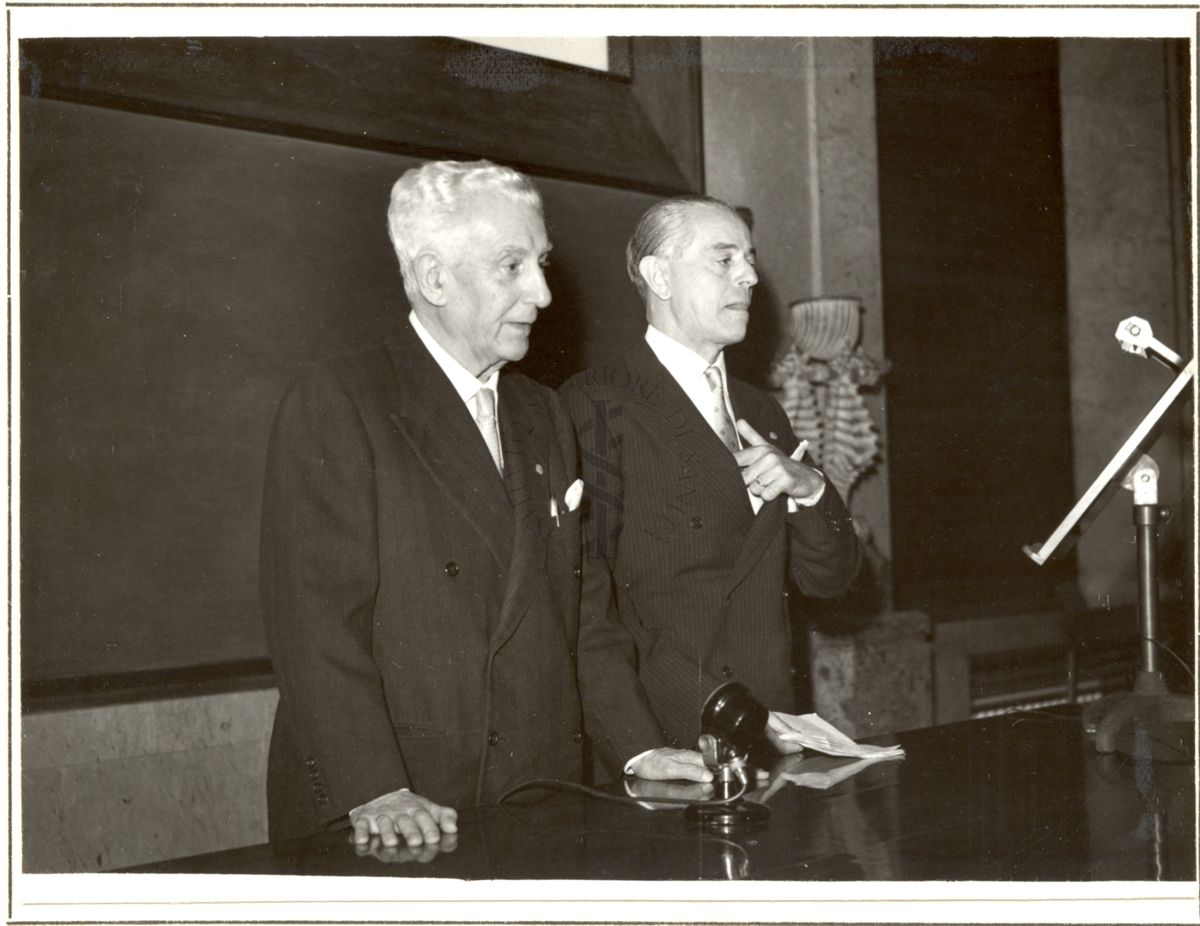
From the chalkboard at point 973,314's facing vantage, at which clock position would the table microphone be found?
The table microphone is roughly at 12 o'clock from the chalkboard.

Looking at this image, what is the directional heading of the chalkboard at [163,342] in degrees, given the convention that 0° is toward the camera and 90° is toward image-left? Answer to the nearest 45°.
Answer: approximately 315°

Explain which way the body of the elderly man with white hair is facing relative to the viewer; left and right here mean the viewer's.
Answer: facing the viewer and to the right of the viewer

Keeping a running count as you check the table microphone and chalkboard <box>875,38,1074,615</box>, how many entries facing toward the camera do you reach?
1

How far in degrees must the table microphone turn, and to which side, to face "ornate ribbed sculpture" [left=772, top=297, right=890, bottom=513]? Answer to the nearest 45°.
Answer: approximately 45° to its right

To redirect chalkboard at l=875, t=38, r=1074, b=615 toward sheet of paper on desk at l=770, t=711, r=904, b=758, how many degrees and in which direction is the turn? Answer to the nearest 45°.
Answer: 0° — it already faces it

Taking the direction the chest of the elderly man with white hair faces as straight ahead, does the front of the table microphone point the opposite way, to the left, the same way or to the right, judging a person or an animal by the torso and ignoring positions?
the opposite way

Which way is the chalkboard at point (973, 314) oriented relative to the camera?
toward the camera

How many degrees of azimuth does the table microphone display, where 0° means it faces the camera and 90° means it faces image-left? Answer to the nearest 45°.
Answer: approximately 135°

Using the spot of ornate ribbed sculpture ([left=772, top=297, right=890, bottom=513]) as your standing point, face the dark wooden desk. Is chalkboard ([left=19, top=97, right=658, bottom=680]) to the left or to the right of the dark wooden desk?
right
